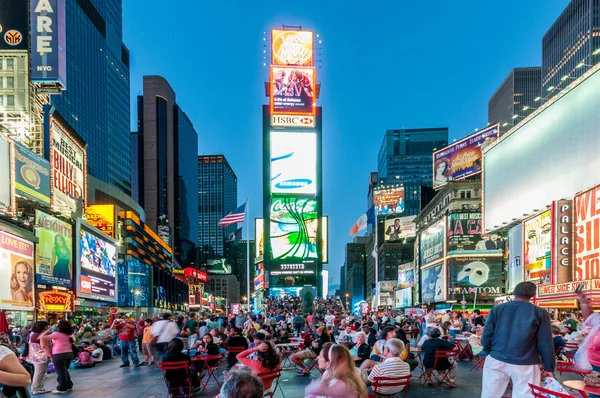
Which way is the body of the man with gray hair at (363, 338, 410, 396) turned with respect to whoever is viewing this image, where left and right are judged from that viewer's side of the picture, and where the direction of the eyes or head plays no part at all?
facing away from the viewer and to the left of the viewer

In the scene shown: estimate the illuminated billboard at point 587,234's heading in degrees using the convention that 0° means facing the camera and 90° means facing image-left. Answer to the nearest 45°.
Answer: approximately 45°

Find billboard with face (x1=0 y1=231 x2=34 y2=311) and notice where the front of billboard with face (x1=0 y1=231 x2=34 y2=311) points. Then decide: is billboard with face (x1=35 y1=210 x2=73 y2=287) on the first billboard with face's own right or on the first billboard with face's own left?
on the first billboard with face's own left

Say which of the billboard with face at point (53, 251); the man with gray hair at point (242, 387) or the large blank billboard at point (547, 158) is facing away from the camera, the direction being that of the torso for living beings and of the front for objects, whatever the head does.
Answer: the man with gray hair

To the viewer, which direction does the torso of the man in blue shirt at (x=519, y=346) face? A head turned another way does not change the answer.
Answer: away from the camera

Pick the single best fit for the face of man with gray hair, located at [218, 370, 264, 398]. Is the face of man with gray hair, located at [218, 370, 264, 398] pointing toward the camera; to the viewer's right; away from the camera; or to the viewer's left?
away from the camera

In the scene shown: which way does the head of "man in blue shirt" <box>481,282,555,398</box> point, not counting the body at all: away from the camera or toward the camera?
away from the camera

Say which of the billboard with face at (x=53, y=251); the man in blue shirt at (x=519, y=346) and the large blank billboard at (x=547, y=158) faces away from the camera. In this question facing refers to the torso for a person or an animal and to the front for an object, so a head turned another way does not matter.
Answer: the man in blue shirt
